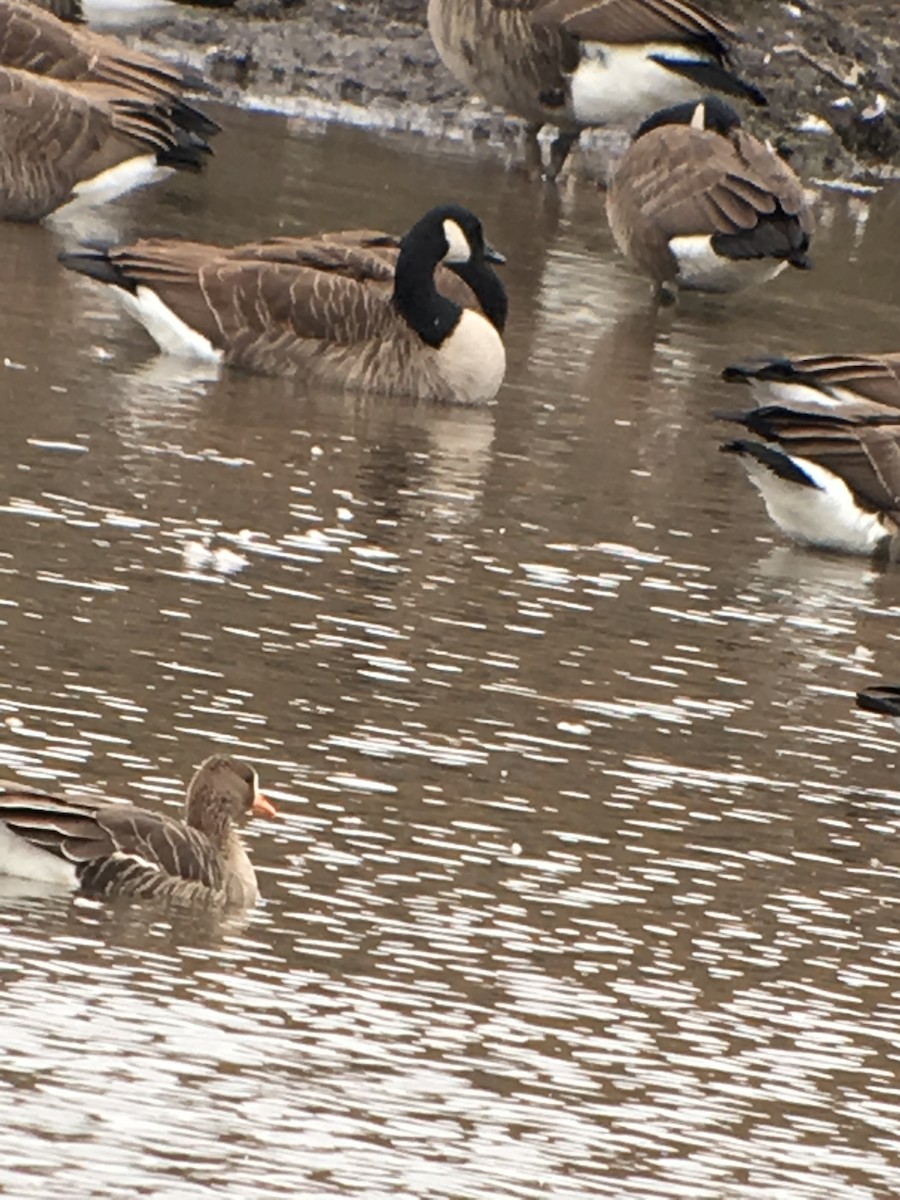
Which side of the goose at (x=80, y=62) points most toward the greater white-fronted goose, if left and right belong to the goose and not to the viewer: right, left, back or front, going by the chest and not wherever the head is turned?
left

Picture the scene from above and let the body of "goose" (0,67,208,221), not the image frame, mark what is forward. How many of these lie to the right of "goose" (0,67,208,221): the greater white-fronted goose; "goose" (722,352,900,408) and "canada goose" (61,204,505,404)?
0

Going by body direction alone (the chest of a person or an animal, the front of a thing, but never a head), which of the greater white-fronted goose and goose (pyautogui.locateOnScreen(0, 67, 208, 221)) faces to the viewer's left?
the goose

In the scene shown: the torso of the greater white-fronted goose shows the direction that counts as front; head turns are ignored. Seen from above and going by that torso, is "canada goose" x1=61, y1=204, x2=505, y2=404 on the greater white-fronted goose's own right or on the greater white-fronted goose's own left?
on the greater white-fronted goose's own left

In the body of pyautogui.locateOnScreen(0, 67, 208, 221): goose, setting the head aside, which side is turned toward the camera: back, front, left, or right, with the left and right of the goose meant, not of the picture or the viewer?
left

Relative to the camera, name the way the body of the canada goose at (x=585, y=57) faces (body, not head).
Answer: to the viewer's left

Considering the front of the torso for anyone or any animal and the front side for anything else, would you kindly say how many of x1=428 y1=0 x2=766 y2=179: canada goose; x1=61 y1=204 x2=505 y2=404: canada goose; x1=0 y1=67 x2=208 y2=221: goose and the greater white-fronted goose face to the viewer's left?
2

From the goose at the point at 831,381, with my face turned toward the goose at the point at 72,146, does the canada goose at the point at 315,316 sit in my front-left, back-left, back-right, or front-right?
front-left

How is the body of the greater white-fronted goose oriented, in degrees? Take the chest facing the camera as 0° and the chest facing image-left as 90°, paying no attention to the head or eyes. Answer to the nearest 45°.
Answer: approximately 270°

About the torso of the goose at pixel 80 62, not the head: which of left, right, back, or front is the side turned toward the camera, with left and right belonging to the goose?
left

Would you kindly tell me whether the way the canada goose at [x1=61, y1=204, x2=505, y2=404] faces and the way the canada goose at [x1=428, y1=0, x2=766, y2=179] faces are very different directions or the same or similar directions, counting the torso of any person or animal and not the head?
very different directions

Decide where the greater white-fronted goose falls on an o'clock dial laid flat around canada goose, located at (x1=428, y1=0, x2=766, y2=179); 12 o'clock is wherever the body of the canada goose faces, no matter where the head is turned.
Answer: The greater white-fronted goose is roughly at 9 o'clock from the canada goose.

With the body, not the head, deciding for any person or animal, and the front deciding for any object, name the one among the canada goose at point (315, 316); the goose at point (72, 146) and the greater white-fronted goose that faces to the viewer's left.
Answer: the goose

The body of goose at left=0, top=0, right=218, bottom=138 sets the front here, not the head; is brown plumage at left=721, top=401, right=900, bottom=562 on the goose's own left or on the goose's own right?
on the goose's own left

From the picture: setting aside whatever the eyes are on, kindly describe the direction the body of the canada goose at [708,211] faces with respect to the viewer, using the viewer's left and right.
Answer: facing away from the viewer and to the left of the viewer

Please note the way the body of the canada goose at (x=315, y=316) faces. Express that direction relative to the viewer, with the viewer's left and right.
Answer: facing to the right of the viewer

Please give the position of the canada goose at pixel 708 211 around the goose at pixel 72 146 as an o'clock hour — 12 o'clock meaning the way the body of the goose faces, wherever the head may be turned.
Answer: The canada goose is roughly at 6 o'clock from the goose.
